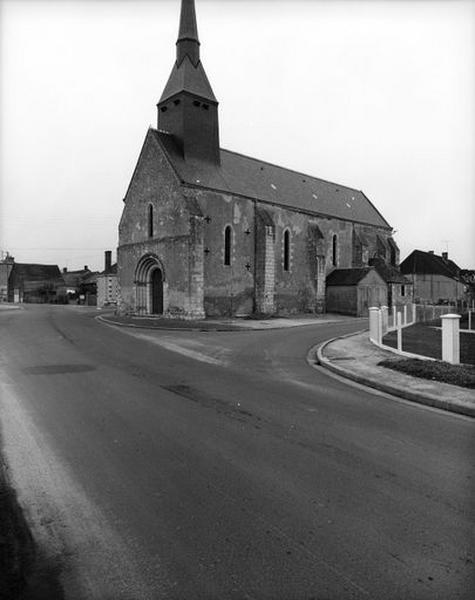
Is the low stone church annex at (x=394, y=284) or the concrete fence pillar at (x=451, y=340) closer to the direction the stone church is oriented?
the concrete fence pillar

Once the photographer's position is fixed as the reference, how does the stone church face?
facing the viewer and to the left of the viewer

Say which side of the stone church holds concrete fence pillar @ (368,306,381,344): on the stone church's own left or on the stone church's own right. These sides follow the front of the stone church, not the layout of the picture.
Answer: on the stone church's own left

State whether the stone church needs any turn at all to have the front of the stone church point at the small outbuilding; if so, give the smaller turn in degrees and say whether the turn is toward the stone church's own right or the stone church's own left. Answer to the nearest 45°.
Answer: approximately 180°

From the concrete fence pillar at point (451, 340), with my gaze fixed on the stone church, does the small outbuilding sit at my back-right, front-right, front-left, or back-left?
front-right

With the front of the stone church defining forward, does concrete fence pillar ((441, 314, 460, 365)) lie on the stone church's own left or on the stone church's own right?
on the stone church's own left

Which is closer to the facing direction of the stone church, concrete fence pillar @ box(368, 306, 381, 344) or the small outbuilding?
the concrete fence pillar

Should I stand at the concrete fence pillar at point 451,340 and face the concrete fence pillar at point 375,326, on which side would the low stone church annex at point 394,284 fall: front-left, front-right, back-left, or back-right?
front-right
